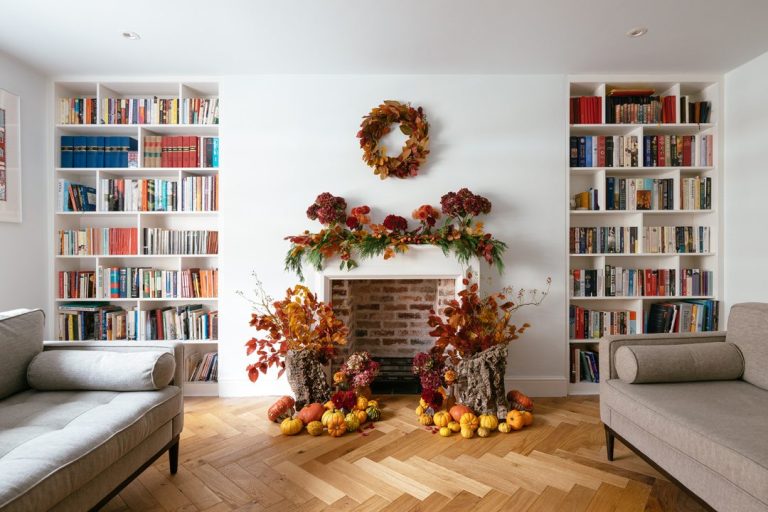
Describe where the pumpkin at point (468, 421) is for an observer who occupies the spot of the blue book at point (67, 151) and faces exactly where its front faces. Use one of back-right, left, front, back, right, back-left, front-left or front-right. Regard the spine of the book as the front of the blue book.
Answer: front-left

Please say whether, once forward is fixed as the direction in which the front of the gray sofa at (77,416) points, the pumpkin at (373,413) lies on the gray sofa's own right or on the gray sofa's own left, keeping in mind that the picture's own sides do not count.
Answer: on the gray sofa's own left

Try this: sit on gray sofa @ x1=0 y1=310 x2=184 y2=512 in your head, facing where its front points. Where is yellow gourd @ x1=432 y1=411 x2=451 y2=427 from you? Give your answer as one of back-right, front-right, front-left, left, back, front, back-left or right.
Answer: front-left

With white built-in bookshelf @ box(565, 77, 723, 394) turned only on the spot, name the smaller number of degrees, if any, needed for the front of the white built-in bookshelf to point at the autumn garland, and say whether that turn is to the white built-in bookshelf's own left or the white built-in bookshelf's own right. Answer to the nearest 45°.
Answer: approximately 45° to the white built-in bookshelf's own right

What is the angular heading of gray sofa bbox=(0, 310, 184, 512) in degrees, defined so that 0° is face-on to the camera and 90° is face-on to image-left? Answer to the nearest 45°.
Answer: approximately 315°

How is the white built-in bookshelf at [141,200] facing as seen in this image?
toward the camera

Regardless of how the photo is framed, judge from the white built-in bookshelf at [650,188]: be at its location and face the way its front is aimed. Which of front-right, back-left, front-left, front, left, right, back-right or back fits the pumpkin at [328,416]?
front-right

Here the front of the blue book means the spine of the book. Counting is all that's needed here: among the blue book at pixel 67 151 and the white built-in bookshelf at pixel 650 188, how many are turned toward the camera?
2

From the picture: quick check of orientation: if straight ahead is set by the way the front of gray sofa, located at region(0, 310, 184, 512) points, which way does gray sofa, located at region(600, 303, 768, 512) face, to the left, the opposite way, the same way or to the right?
the opposite way

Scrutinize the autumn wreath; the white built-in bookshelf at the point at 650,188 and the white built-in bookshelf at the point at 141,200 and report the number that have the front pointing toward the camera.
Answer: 3

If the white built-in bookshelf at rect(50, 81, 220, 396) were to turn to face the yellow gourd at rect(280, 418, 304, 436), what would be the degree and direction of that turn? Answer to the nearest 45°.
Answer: approximately 45° to its left

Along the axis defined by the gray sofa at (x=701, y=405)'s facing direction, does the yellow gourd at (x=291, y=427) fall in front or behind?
in front

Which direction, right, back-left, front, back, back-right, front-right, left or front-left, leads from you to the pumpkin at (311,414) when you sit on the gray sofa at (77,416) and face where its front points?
front-left

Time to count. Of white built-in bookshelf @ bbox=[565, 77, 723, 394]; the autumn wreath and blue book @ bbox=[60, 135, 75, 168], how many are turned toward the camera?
3
